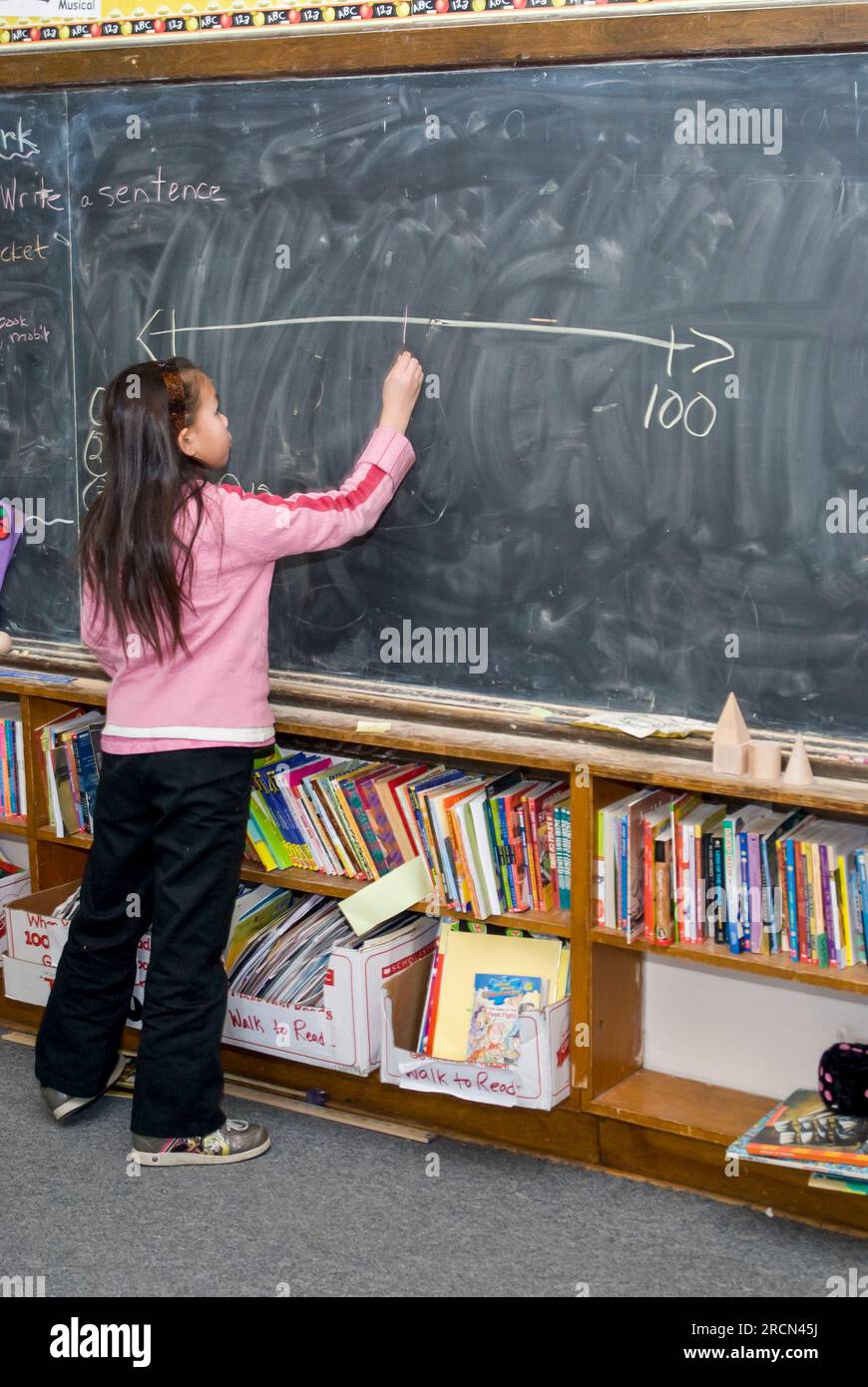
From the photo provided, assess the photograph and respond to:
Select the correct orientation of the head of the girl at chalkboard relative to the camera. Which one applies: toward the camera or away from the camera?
away from the camera

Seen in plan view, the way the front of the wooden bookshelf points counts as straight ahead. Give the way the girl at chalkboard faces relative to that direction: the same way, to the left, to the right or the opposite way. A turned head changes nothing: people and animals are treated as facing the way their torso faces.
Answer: the opposite way

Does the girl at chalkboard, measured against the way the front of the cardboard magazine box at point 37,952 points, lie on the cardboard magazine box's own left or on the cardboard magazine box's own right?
on the cardboard magazine box's own left

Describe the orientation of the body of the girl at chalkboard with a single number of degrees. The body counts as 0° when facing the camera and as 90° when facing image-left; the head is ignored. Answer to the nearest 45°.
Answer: approximately 225°

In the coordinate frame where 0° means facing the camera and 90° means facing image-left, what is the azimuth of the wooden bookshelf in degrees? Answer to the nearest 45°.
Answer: approximately 45°

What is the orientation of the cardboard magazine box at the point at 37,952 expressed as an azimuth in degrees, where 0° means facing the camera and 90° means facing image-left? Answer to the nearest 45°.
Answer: approximately 45°

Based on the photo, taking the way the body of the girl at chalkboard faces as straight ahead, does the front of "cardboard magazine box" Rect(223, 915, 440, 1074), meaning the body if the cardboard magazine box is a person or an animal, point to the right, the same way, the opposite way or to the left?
the opposite way

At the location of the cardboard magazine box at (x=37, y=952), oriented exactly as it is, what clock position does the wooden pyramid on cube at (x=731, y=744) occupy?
The wooden pyramid on cube is roughly at 9 o'clock from the cardboard magazine box.

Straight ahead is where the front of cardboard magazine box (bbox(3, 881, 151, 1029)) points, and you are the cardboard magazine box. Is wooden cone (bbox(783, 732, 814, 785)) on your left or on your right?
on your left
